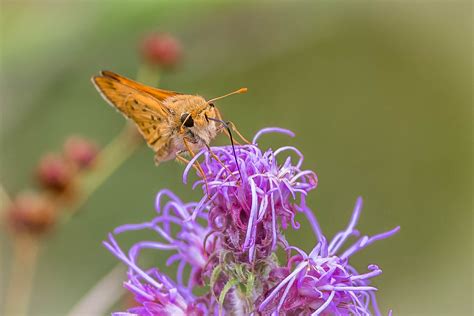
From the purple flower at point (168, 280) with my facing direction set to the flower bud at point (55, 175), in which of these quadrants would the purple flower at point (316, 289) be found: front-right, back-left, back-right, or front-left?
back-right

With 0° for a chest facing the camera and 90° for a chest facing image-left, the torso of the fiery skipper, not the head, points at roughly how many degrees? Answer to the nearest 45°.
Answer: approximately 315°

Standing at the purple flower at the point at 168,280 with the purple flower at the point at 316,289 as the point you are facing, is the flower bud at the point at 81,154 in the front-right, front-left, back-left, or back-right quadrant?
back-left

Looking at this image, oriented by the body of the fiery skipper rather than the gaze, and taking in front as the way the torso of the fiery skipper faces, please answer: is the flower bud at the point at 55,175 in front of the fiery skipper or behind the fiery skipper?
behind

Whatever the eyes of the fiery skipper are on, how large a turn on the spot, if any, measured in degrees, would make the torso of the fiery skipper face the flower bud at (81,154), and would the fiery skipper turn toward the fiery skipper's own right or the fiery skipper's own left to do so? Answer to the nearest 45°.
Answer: approximately 180°

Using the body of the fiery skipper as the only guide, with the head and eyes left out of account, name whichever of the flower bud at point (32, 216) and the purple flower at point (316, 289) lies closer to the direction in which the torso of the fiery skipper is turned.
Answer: the purple flower

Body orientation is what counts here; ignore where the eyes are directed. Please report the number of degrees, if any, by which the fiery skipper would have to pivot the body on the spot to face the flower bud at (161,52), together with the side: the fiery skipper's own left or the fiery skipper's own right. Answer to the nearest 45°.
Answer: approximately 135° to the fiery skipper's own left

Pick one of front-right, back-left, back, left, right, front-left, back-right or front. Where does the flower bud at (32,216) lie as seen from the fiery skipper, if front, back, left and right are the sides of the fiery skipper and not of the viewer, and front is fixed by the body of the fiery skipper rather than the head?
back

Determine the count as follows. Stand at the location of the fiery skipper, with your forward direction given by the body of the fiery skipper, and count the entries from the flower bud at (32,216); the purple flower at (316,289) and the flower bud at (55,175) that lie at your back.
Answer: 2

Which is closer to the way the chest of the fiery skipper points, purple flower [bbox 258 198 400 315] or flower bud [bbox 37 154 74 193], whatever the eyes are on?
the purple flower
